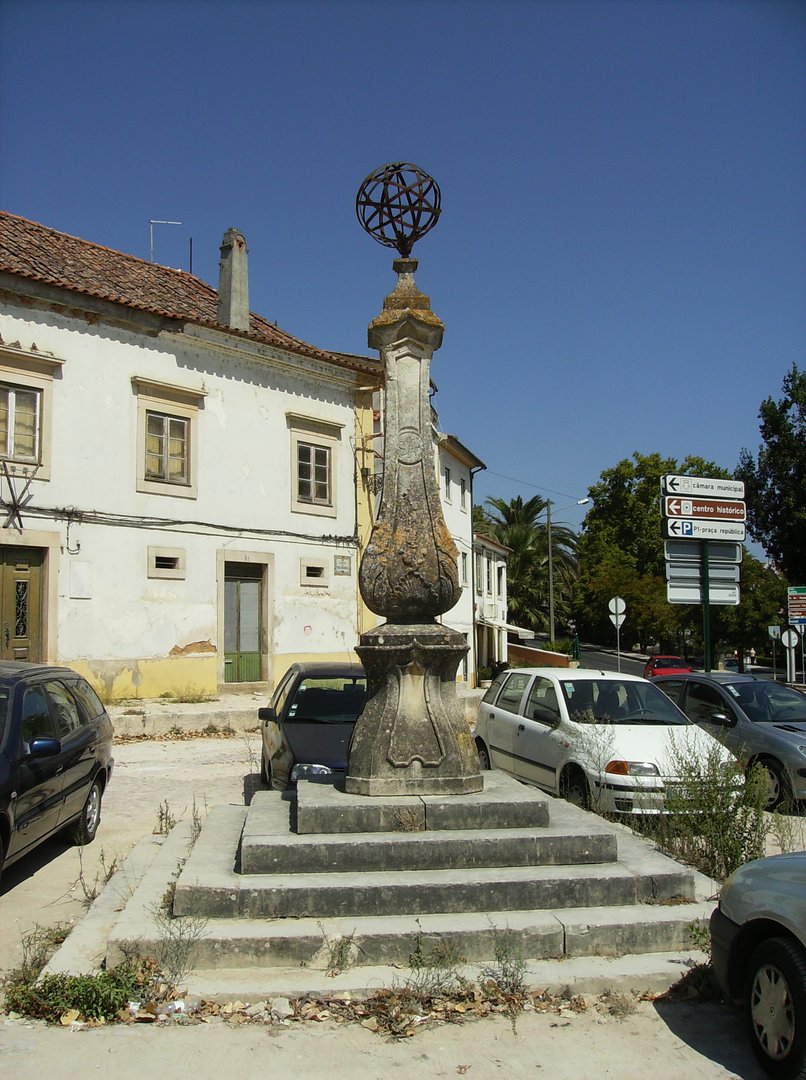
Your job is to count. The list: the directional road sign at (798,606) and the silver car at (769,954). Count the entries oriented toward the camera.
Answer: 1

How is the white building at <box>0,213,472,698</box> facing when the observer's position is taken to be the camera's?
facing the viewer and to the right of the viewer

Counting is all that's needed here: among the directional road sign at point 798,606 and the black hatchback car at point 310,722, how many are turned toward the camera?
2

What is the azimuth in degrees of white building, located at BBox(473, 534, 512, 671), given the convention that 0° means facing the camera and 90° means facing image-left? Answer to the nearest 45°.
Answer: approximately 315°

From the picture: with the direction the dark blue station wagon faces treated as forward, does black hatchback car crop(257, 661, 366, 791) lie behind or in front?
behind

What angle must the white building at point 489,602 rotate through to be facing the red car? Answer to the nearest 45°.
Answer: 0° — it already faces it

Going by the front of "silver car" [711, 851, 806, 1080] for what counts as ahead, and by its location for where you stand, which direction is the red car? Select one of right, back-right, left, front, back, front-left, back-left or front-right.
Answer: front-right

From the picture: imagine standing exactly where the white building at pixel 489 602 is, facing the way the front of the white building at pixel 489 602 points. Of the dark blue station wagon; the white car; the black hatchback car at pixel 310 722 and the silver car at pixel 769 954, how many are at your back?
0

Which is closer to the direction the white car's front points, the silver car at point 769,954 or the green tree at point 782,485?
the silver car

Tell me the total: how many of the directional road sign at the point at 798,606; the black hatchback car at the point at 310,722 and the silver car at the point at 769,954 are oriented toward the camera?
2

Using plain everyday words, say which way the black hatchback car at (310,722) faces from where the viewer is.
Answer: facing the viewer

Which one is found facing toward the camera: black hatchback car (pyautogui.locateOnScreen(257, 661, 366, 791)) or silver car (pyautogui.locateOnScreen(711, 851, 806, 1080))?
the black hatchback car

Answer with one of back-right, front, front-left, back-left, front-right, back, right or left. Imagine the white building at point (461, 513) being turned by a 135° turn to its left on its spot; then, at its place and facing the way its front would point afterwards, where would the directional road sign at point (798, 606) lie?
back-right

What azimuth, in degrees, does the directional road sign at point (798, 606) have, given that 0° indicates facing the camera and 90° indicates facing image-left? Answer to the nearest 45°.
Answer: approximately 0°
